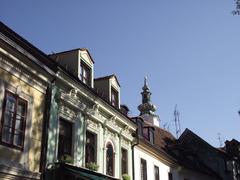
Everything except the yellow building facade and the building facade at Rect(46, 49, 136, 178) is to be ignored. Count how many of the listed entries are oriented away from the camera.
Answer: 0

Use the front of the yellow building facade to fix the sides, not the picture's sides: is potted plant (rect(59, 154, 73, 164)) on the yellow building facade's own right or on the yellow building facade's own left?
on the yellow building facade's own left

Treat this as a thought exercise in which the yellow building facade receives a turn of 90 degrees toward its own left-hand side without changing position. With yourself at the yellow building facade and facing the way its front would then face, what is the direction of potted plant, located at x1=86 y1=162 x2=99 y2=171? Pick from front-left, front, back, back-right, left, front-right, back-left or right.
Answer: front

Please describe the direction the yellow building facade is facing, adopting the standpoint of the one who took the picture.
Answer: facing the viewer and to the right of the viewer

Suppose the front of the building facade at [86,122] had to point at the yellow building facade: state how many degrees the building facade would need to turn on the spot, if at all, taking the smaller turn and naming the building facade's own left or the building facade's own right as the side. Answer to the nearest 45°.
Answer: approximately 90° to the building facade's own right

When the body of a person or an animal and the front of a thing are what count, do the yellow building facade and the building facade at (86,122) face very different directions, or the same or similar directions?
same or similar directions
